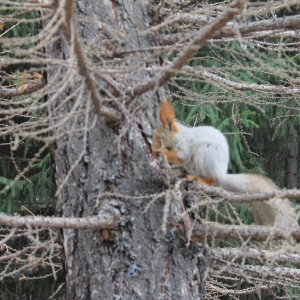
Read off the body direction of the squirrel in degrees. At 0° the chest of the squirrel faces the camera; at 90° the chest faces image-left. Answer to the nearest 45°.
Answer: approximately 90°
